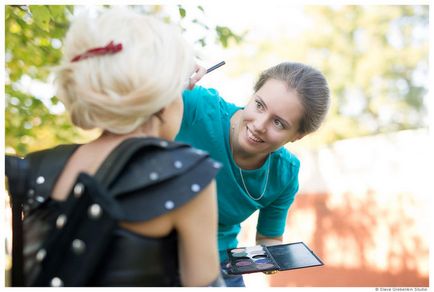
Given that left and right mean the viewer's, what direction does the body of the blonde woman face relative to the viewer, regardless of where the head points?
facing away from the viewer and to the right of the viewer

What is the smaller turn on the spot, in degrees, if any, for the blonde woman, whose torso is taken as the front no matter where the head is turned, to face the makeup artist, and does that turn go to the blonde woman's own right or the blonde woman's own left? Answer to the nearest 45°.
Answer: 0° — they already face them

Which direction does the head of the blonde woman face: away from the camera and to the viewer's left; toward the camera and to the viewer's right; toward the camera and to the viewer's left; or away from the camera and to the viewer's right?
away from the camera and to the viewer's right
